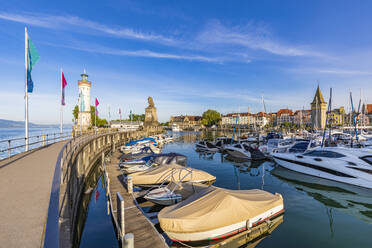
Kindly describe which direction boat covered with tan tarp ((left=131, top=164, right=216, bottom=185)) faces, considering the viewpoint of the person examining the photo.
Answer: facing to the right of the viewer

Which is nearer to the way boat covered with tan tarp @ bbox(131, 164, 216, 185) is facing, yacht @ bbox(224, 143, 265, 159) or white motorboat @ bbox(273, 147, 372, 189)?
the white motorboat

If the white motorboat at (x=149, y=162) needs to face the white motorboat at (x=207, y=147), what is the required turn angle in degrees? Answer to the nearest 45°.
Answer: approximately 180°

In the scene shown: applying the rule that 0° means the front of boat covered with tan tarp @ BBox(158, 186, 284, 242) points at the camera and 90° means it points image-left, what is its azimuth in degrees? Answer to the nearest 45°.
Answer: approximately 45°

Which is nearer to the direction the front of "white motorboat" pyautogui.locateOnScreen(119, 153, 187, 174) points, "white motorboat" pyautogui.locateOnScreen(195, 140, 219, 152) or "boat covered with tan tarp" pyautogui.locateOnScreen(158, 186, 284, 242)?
the boat covered with tan tarp

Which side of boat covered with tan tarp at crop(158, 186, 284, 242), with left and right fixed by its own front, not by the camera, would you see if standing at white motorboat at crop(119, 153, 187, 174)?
right
